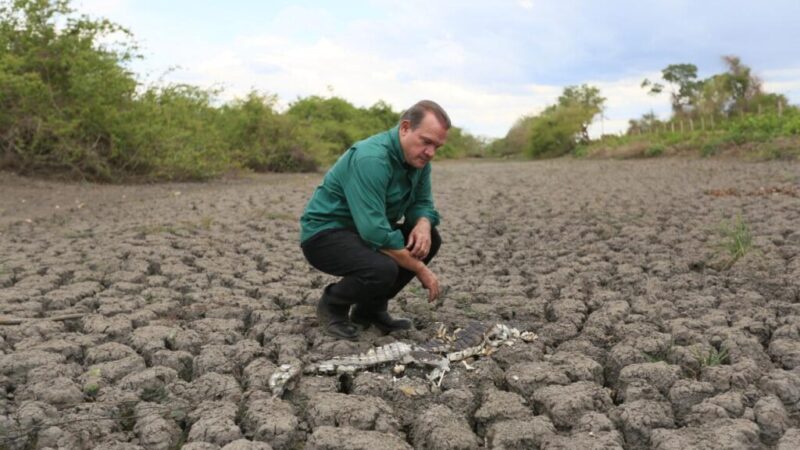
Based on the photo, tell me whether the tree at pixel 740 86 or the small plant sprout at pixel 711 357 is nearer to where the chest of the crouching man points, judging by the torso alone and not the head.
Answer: the small plant sprout

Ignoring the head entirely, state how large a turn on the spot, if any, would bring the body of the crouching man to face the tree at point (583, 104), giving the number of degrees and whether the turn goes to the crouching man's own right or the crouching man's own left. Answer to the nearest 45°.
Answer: approximately 135° to the crouching man's own left

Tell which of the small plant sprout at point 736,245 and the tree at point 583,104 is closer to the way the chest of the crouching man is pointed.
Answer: the small plant sprout

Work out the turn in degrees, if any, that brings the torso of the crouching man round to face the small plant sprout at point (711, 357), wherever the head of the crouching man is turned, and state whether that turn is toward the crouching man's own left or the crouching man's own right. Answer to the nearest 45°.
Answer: approximately 45° to the crouching man's own left

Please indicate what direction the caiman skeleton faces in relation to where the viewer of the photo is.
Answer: facing to the right of the viewer

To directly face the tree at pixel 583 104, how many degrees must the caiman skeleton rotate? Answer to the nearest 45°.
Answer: approximately 90° to its left

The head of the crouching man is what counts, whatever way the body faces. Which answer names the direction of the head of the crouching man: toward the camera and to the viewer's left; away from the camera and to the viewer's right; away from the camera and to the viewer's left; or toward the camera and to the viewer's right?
toward the camera and to the viewer's right

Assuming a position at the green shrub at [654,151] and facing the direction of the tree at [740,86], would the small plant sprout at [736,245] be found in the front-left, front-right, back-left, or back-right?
back-right

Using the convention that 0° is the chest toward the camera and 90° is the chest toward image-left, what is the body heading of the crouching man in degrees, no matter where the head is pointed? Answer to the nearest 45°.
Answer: approximately 315°
